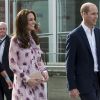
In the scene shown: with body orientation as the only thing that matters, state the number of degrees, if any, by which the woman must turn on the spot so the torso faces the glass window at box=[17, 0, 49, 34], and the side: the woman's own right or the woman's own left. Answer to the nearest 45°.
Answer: approximately 135° to the woman's own left

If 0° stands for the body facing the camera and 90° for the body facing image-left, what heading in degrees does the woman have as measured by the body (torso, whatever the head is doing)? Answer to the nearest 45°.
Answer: approximately 315°

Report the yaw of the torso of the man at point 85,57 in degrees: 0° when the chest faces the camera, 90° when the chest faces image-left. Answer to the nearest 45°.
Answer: approximately 315°

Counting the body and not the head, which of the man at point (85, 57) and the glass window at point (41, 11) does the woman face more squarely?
the man
